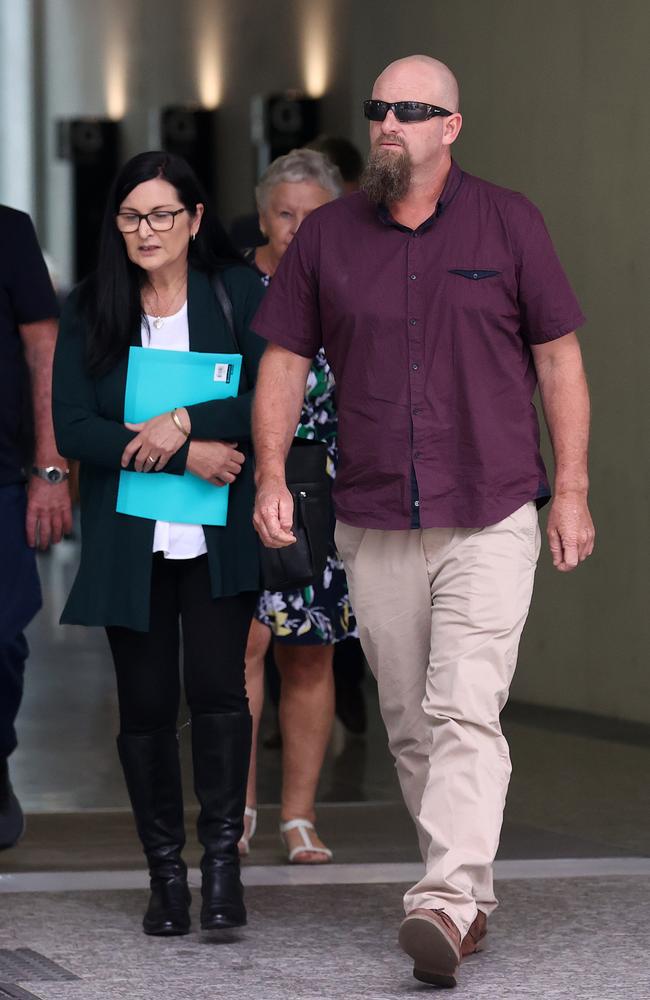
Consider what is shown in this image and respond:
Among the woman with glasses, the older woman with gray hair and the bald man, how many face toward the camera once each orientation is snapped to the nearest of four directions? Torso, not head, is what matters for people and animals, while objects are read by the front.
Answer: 3

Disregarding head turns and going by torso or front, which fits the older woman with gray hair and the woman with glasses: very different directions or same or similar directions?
same or similar directions

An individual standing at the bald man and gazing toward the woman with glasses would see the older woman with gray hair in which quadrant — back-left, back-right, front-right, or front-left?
front-right

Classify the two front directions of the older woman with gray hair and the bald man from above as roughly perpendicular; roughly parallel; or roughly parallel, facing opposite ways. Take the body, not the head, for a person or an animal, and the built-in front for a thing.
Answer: roughly parallel

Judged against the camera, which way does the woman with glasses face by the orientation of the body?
toward the camera

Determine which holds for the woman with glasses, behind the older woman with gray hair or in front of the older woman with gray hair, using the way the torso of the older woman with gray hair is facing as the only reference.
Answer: in front

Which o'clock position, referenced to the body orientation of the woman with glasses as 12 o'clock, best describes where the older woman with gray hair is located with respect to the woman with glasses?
The older woman with gray hair is roughly at 7 o'clock from the woman with glasses.

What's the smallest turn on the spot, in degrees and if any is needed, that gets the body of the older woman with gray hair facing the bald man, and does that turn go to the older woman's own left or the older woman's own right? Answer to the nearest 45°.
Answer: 0° — they already face them

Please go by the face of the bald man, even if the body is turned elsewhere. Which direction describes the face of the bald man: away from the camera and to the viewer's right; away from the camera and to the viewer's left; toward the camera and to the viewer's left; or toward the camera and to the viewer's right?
toward the camera and to the viewer's left

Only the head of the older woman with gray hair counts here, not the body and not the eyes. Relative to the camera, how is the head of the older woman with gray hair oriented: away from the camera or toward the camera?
toward the camera

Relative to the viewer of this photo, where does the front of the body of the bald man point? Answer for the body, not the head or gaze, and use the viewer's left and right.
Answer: facing the viewer

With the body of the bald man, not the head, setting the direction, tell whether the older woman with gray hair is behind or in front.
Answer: behind
